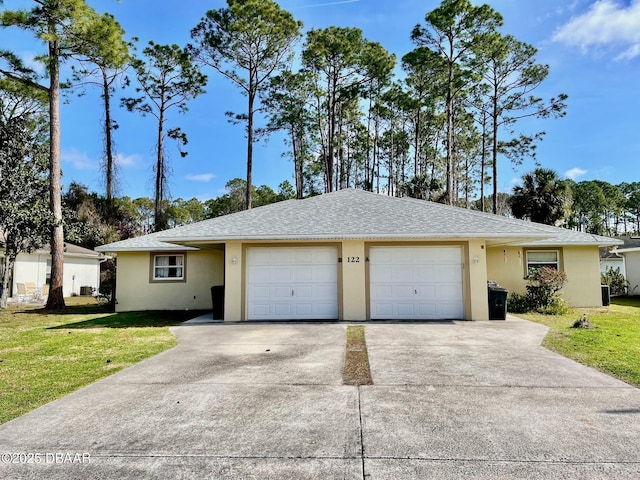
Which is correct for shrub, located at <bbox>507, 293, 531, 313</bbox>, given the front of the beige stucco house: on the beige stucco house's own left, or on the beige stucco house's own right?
on the beige stucco house's own left

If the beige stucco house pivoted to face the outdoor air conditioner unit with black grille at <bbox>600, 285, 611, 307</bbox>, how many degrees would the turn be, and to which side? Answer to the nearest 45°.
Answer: approximately 135° to its left

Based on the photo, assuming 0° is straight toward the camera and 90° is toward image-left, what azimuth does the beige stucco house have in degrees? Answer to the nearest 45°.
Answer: approximately 0°

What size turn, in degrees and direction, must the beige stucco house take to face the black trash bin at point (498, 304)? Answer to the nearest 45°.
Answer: approximately 90° to its left

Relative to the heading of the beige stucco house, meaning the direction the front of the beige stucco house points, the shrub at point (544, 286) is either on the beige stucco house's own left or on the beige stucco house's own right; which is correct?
on the beige stucco house's own left
